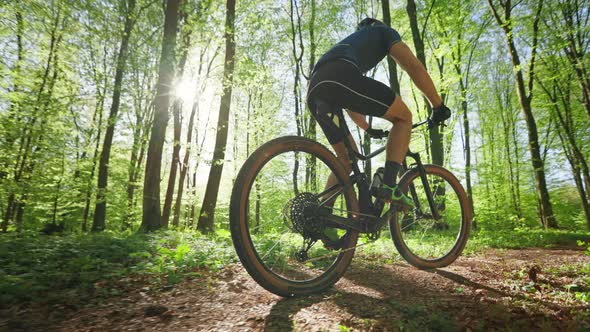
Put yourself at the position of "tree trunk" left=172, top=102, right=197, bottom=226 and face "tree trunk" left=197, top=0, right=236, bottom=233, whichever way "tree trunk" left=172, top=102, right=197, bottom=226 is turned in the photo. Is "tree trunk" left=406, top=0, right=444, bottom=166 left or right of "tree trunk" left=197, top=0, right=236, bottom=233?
left

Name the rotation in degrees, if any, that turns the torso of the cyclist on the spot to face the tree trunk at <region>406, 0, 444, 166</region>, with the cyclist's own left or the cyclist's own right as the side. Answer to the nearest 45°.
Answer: approximately 45° to the cyclist's own left

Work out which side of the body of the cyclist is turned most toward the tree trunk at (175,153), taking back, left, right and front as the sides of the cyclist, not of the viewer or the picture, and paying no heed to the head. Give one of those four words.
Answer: left

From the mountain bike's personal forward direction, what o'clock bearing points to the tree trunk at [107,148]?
The tree trunk is roughly at 9 o'clock from the mountain bike.

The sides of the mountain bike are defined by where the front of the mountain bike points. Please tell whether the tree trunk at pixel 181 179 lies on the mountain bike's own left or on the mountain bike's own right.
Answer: on the mountain bike's own left

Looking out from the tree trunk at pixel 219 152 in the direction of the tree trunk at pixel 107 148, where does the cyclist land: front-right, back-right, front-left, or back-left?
back-left

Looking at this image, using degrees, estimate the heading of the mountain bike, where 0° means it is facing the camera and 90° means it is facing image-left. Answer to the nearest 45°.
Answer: approximately 225°

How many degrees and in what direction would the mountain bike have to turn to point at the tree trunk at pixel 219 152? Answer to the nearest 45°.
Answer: approximately 90° to its left

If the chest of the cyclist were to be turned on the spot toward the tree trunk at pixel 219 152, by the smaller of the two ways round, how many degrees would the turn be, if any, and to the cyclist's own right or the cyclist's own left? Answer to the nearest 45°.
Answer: approximately 90° to the cyclist's own left

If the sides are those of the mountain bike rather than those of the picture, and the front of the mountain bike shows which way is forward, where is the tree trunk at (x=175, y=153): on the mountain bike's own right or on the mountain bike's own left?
on the mountain bike's own left

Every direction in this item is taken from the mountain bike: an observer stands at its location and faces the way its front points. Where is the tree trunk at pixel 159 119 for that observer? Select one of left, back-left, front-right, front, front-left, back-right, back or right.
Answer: left

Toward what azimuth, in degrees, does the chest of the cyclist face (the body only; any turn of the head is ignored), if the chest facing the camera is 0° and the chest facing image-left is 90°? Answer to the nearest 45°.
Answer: approximately 225°

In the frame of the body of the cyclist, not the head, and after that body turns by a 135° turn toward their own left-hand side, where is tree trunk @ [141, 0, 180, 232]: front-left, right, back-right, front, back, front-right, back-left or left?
front-right

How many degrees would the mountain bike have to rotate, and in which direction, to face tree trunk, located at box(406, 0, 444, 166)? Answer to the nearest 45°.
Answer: approximately 45° to its left
